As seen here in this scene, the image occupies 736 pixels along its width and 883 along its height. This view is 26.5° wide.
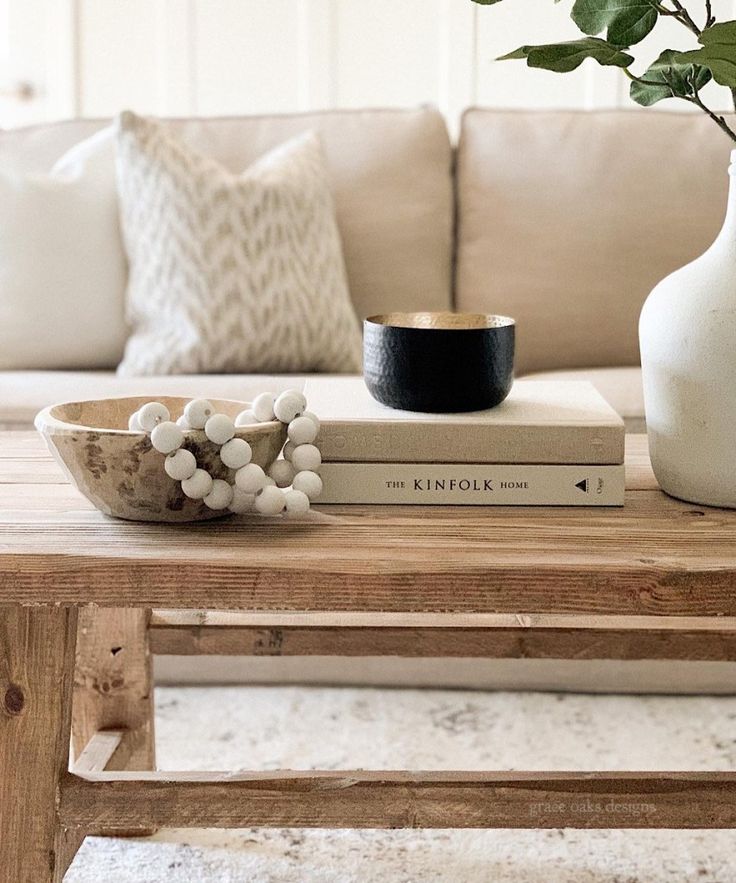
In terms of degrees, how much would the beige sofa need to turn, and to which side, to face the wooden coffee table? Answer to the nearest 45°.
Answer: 0° — it already faces it

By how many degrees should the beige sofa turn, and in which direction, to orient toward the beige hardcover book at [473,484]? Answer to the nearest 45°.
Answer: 0° — it already faces it

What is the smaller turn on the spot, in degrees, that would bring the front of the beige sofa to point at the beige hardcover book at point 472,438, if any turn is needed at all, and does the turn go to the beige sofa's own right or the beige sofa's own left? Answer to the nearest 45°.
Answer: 0° — it already faces it

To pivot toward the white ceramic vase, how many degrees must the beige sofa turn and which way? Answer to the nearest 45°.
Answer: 0° — it already faces it

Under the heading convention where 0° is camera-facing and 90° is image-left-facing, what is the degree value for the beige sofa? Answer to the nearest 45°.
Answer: approximately 0°
